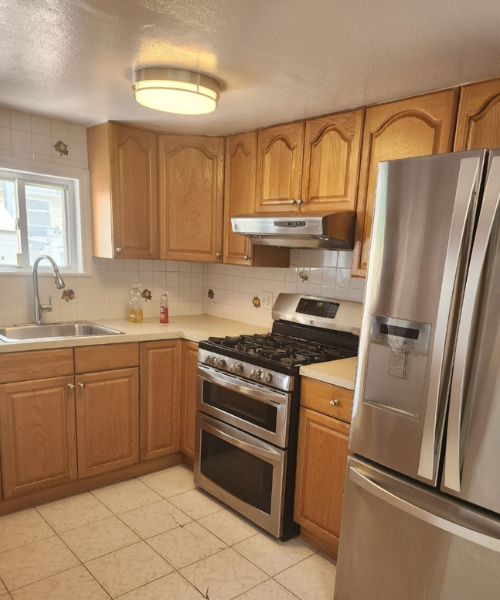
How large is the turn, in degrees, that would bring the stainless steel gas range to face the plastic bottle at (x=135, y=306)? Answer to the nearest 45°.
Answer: approximately 90° to its right

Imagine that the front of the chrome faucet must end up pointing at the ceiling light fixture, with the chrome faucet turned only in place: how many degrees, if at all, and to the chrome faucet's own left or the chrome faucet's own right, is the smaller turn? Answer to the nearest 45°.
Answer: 0° — it already faces it

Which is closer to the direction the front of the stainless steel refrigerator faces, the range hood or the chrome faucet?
the chrome faucet

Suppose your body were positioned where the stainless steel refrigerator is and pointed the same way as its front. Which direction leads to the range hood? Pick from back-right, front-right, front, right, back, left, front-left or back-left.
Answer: right

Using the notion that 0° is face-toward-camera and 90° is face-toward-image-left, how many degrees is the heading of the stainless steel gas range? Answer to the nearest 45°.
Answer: approximately 45°

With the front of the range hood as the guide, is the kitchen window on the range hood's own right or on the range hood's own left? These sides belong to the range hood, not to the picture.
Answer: on the range hood's own right

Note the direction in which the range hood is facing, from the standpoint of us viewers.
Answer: facing the viewer and to the left of the viewer

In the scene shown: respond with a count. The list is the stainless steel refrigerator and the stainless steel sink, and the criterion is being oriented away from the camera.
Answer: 0
